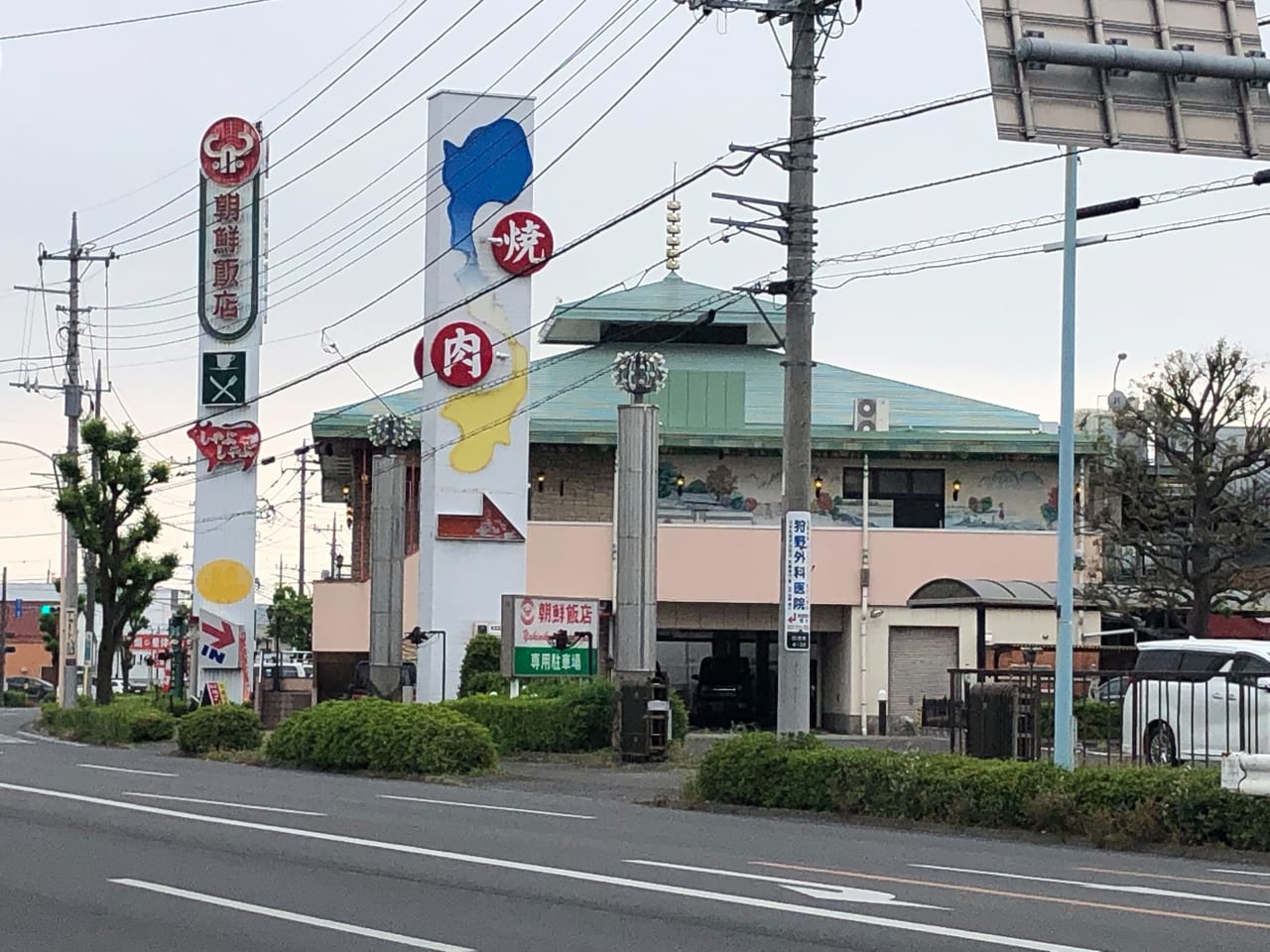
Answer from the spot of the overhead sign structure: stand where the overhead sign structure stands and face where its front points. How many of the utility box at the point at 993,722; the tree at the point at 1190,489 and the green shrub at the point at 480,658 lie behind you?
0

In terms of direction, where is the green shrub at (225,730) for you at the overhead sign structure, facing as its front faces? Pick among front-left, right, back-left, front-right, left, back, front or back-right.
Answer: front-left

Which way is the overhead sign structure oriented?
away from the camera

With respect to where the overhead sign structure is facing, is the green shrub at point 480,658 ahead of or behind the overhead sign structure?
ahead

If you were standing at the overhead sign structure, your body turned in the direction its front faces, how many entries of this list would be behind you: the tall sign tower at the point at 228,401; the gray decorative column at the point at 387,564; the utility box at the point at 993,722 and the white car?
0

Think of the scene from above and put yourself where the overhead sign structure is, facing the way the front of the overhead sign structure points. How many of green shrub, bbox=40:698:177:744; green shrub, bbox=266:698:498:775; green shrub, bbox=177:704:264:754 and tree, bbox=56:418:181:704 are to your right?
0

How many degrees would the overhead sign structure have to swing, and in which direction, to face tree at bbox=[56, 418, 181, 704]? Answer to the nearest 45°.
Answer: approximately 45° to its left

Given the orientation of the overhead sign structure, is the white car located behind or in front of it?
in front

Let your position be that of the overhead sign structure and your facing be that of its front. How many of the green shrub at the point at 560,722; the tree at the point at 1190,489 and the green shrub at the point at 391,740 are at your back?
0

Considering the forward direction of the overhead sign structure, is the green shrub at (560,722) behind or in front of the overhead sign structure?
in front

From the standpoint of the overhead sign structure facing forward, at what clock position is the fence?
The fence is roughly at 12 o'clock from the overhead sign structure.
